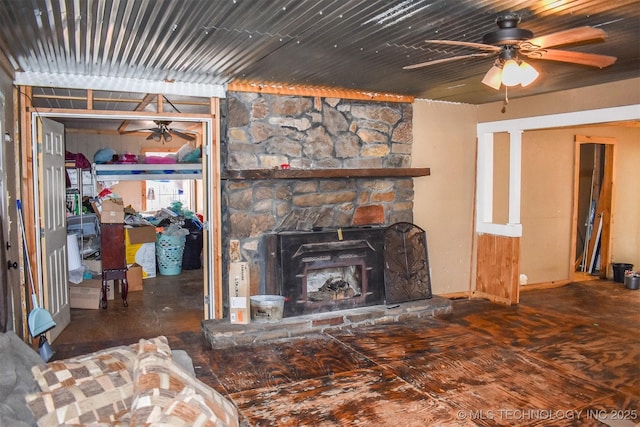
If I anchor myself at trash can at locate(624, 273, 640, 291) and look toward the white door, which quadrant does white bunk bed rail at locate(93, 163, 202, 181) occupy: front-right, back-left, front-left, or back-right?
front-right

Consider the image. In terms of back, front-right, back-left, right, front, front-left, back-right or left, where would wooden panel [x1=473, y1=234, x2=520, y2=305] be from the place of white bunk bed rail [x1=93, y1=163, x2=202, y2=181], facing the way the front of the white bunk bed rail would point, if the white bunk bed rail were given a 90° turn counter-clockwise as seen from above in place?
front-right

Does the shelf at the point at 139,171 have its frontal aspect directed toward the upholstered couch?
yes

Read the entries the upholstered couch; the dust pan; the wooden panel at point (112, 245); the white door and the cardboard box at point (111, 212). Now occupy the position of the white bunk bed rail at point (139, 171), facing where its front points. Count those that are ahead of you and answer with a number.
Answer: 5

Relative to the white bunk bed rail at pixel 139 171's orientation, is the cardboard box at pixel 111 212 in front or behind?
in front

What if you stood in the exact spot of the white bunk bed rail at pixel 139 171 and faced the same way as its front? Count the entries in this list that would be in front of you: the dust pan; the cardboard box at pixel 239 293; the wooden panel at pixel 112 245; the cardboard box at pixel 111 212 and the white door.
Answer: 5

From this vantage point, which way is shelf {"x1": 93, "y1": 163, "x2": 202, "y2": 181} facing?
toward the camera

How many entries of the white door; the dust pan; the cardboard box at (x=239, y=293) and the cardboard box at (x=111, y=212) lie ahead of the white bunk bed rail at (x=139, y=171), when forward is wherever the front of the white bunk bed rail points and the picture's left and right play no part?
4

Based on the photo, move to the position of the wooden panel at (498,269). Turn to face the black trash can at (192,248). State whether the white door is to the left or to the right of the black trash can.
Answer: left

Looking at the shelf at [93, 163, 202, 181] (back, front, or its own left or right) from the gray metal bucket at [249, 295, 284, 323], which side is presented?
front

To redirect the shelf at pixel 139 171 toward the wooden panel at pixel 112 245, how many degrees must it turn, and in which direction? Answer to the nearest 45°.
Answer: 0° — it already faces it

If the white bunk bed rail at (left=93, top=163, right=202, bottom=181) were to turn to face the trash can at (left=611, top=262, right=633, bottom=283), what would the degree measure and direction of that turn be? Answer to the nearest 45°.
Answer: approximately 45° to its left

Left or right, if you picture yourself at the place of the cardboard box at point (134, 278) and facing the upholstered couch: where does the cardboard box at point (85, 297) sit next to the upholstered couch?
right

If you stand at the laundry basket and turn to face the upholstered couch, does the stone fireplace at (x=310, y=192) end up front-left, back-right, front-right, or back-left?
front-left

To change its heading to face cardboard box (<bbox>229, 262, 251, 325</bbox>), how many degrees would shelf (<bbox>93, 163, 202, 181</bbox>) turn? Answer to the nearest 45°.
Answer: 0° — it already faces it
